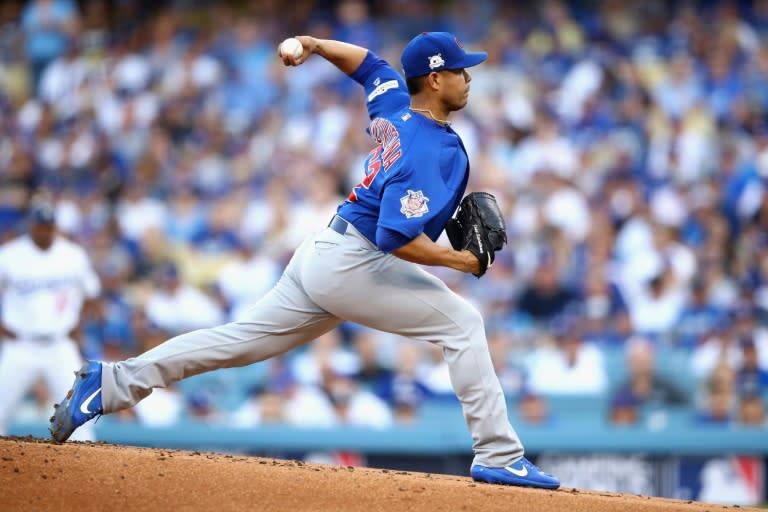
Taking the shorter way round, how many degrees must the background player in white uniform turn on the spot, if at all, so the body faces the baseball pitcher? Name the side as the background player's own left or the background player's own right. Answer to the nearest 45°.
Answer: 0° — they already face them

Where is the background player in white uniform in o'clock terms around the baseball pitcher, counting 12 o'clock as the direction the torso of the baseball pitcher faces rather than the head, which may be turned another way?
The background player in white uniform is roughly at 8 o'clock from the baseball pitcher.

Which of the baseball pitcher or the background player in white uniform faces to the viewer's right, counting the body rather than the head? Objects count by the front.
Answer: the baseball pitcher

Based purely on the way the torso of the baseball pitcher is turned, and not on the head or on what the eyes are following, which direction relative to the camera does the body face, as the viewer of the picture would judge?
to the viewer's right

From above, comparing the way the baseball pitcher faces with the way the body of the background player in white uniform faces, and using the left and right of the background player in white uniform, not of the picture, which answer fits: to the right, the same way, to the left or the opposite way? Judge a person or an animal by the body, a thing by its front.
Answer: to the left

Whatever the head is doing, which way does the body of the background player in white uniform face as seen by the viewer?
toward the camera

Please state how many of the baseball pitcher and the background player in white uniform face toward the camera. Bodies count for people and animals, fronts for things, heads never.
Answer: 1
